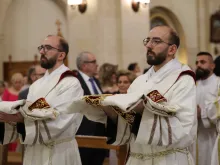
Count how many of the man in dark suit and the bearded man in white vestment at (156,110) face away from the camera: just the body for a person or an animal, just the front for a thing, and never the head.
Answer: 0

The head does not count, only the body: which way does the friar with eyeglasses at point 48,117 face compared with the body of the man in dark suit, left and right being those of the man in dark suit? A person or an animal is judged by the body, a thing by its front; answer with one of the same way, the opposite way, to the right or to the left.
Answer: to the right

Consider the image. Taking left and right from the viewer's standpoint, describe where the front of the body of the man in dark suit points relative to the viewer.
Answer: facing the viewer and to the right of the viewer

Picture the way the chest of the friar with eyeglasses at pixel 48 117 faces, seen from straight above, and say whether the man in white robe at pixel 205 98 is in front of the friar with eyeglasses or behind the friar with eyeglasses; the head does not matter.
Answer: behind

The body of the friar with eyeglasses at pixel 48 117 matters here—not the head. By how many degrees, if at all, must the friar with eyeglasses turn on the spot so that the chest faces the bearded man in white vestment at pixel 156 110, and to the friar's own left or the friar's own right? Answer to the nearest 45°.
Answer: approximately 90° to the friar's own left

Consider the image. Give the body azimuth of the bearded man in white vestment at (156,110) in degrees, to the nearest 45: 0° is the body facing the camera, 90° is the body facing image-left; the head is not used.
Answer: approximately 45°

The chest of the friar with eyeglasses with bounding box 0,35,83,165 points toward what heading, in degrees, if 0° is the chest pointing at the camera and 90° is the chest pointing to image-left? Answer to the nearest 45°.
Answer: approximately 45°

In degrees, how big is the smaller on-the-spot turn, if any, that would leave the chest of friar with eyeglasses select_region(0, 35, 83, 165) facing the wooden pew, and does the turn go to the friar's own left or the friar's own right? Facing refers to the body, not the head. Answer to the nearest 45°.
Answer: approximately 180°

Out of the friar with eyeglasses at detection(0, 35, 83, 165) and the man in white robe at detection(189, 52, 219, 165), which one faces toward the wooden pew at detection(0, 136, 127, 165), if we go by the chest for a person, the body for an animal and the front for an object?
the man in white robe
